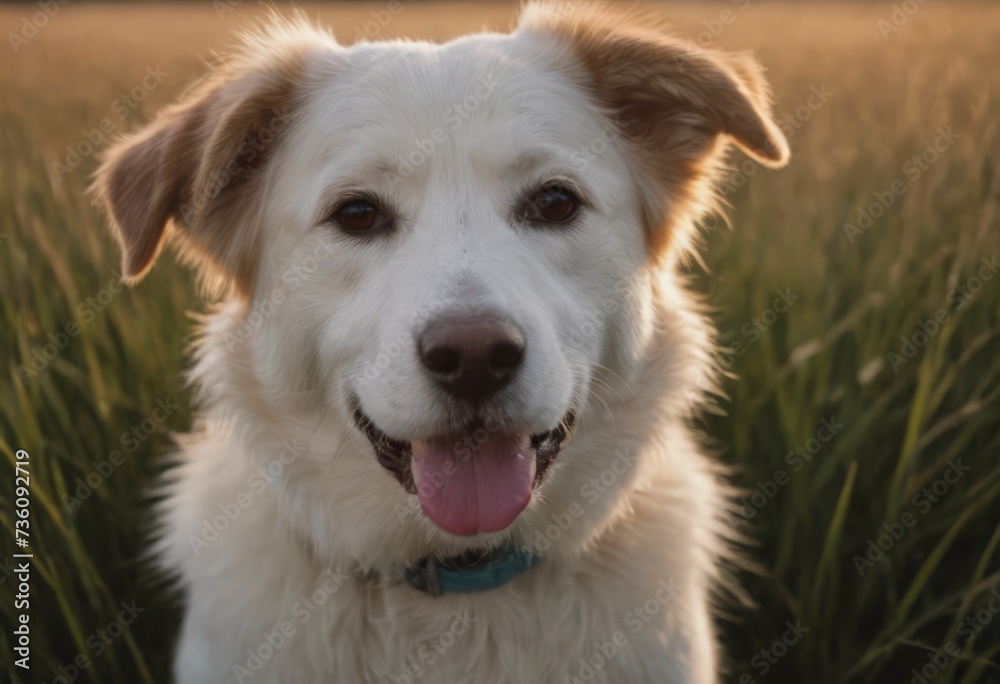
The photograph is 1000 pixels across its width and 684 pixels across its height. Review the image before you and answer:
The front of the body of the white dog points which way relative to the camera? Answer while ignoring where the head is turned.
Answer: toward the camera
